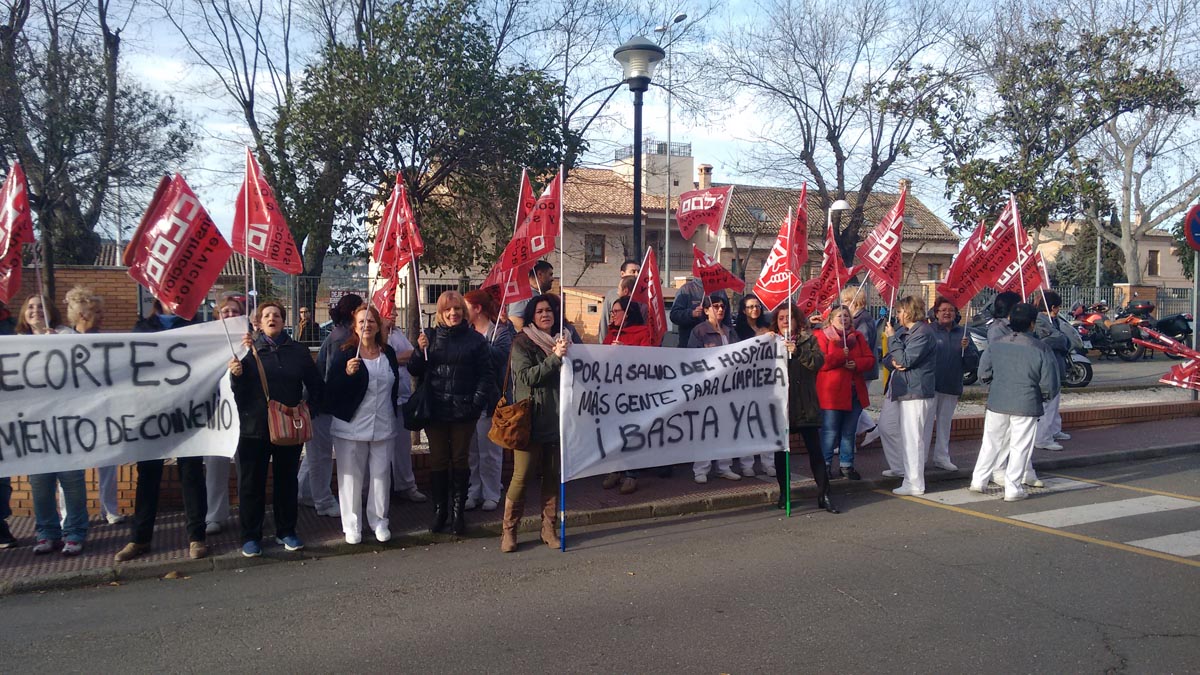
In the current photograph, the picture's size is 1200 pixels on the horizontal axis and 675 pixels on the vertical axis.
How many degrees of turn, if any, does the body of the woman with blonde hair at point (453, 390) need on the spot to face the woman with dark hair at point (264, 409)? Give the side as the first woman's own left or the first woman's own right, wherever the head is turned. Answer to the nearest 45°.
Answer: approximately 90° to the first woman's own right

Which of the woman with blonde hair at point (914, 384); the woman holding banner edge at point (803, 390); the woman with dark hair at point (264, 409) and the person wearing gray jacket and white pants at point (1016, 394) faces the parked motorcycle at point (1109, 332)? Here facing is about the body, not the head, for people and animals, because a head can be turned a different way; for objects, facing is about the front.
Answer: the person wearing gray jacket and white pants

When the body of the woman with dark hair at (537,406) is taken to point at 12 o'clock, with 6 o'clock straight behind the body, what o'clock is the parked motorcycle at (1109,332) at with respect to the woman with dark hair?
The parked motorcycle is roughly at 9 o'clock from the woman with dark hair.

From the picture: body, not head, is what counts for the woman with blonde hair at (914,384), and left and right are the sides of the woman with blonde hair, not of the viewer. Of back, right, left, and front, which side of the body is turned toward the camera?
left

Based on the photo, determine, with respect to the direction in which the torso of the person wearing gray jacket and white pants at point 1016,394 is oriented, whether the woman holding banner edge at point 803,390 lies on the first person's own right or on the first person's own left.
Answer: on the first person's own left

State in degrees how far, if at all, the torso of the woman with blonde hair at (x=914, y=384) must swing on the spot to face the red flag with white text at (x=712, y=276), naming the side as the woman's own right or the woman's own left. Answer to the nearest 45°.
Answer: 0° — they already face it

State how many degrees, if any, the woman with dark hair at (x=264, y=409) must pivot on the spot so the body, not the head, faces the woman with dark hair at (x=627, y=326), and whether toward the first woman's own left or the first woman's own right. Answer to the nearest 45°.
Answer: approximately 90° to the first woman's own left

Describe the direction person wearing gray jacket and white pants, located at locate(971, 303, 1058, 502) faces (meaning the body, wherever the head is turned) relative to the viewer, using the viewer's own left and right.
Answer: facing away from the viewer

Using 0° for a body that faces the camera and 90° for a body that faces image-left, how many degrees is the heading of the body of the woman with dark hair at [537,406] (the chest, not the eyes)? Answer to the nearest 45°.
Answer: approximately 315°

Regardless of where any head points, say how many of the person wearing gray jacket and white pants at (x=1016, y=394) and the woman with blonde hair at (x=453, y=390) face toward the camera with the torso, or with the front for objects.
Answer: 1
